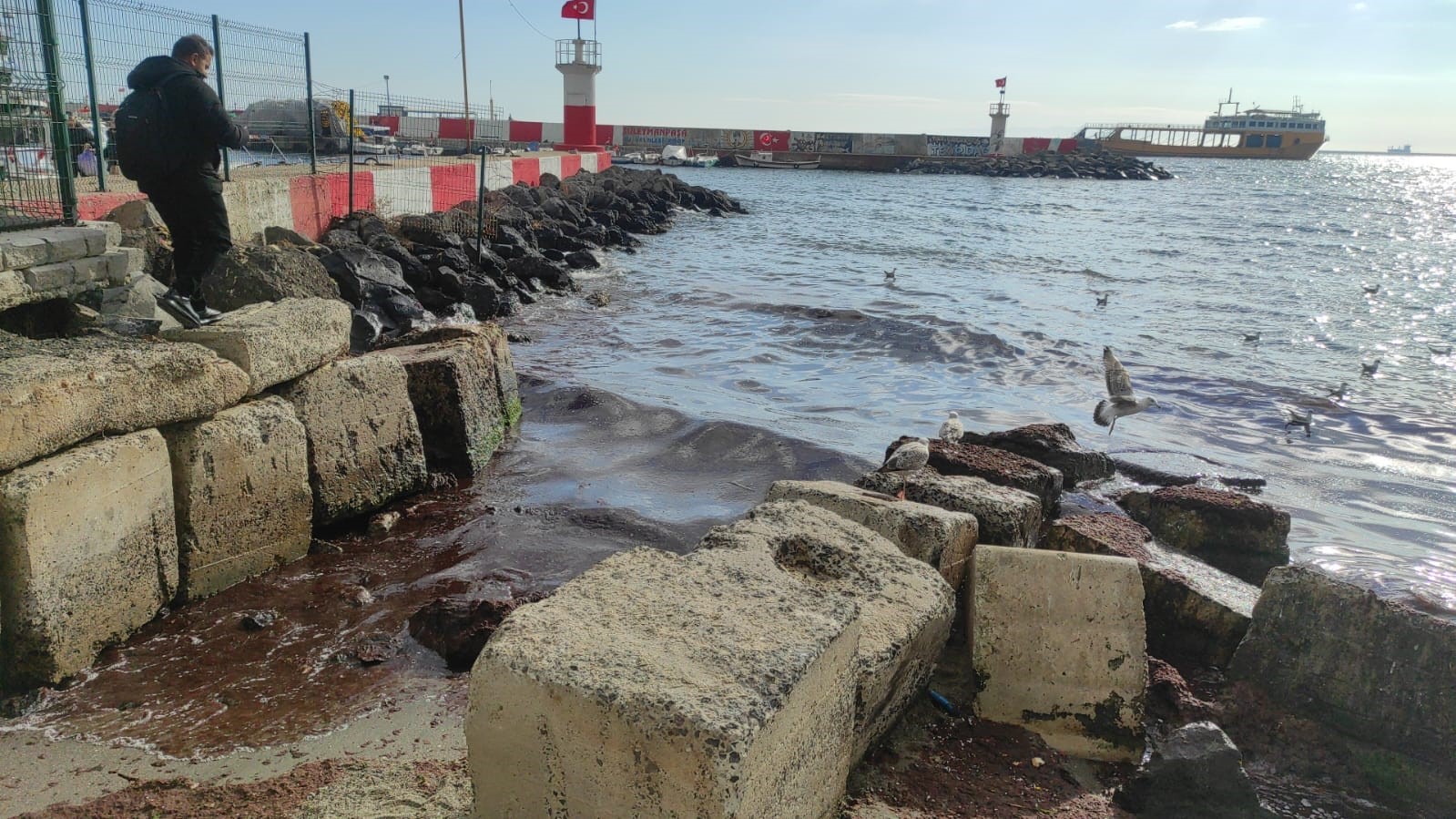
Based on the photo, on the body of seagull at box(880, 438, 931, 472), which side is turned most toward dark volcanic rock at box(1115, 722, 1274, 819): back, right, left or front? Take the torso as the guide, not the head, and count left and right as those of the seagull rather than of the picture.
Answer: right

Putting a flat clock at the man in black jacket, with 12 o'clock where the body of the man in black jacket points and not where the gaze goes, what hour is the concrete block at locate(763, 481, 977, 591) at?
The concrete block is roughly at 2 o'clock from the man in black jacket.

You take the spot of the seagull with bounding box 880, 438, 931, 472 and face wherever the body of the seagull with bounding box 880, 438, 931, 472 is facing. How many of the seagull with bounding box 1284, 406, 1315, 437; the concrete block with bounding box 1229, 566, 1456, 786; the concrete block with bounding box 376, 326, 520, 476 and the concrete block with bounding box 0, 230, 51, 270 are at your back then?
2

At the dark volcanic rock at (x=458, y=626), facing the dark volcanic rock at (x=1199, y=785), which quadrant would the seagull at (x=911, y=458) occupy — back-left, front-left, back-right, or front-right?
front-left

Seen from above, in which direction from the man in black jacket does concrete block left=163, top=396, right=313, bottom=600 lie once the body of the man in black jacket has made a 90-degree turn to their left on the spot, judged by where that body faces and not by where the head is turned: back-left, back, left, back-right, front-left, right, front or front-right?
back

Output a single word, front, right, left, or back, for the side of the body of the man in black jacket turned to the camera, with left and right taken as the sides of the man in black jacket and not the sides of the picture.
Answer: right

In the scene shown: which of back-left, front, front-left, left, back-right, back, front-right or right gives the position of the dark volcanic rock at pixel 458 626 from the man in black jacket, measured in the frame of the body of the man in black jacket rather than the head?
right

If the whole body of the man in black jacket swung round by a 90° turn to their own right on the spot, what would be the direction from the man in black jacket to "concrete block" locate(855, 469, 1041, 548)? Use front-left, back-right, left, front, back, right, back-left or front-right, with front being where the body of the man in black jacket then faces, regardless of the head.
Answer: front-left

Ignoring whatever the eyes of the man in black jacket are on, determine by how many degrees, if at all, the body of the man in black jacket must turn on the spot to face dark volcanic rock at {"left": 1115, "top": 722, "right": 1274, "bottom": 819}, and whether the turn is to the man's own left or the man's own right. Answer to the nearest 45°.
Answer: approximately 45° to the man's own right

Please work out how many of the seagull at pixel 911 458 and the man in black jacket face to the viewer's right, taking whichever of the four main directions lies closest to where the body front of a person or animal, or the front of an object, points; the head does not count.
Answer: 2

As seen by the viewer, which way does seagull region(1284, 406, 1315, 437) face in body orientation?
to the viewer's right
